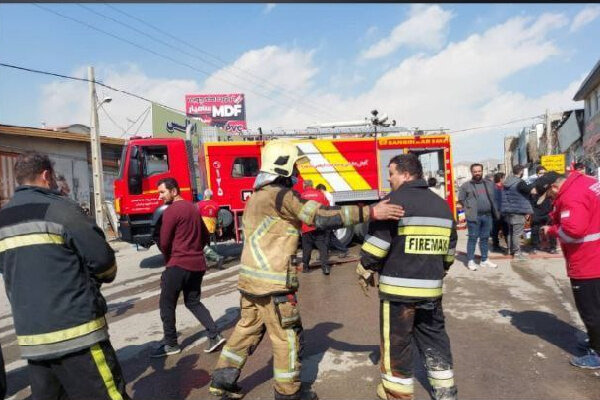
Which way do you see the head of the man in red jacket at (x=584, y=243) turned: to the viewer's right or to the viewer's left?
to the viewer's left

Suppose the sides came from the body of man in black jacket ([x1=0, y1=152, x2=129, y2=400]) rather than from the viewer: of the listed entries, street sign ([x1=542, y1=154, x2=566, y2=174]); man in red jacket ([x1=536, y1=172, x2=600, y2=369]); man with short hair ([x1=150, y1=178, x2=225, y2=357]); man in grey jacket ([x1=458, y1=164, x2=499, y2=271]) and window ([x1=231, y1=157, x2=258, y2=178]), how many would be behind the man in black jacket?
0

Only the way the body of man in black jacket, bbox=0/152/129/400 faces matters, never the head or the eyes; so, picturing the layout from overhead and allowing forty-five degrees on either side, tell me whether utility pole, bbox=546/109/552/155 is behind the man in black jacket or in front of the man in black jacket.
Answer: in front

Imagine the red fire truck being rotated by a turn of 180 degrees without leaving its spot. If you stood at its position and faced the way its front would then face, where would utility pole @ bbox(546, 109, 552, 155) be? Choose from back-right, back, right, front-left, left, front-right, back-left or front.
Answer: front-left

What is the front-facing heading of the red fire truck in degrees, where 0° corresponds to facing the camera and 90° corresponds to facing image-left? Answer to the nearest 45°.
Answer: approximately 90°

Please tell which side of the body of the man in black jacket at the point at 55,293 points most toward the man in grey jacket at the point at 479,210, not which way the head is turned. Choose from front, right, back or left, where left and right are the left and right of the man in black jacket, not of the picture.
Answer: front

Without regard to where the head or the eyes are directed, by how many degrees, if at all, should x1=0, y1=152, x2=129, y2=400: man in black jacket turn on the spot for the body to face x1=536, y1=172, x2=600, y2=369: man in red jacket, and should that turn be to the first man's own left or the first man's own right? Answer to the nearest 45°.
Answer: approximately 45° to the first man's own right

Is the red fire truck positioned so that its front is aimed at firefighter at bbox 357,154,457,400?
no

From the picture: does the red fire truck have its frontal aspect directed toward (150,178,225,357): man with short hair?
no

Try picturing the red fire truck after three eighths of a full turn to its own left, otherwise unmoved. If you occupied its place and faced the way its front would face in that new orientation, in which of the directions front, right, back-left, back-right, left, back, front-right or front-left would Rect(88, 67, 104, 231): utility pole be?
back

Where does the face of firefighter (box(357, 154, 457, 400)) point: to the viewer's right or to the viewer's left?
to the viewer's left

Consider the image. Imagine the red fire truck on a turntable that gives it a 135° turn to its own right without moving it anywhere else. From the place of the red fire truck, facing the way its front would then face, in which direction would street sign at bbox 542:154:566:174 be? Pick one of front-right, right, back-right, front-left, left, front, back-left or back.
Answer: front-right

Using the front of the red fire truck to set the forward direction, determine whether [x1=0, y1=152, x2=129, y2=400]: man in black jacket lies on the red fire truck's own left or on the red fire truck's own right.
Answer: on the red fire truck's own left

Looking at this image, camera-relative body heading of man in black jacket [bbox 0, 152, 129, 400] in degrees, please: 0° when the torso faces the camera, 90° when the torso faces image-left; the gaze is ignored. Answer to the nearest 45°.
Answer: approximately 225°

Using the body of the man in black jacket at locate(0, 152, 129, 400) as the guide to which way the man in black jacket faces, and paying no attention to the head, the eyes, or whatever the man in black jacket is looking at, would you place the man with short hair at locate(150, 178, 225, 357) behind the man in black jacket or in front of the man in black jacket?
in front

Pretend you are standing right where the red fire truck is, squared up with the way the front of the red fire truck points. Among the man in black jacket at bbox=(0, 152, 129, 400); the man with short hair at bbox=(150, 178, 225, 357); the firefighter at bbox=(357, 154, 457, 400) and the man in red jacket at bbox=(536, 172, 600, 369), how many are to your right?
0

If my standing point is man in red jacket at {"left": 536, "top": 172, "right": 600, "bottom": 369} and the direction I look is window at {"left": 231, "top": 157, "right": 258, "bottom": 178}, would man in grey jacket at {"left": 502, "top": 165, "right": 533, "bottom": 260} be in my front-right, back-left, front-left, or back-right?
front-right

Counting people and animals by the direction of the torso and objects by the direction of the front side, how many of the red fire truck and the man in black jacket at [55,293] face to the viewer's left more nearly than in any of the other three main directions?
1
